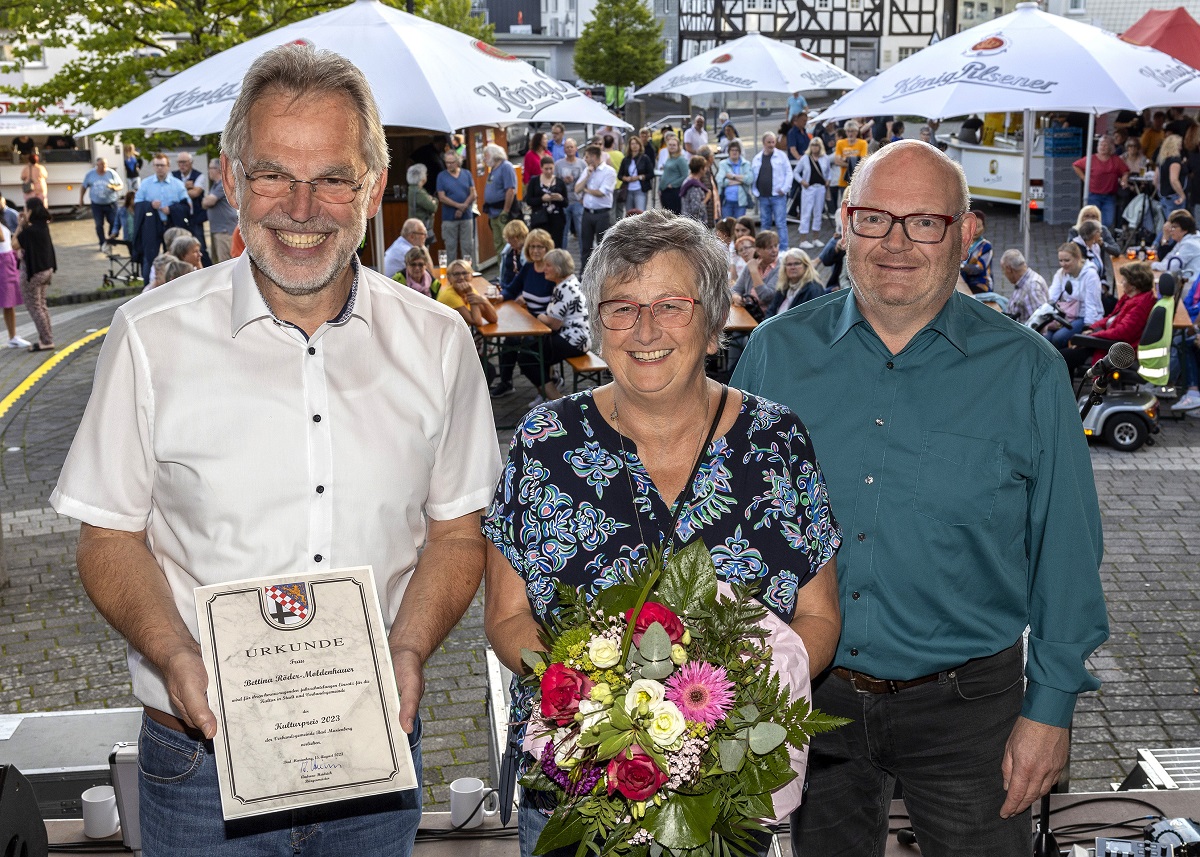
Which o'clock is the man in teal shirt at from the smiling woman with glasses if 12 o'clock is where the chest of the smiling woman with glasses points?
The man in teal shirt is roughly at 8 o'clock from the smiling woman with glasses.

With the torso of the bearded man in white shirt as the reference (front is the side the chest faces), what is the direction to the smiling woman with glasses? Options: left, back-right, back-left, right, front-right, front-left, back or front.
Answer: left

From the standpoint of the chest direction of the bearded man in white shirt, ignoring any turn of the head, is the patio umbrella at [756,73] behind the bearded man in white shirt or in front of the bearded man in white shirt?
behind

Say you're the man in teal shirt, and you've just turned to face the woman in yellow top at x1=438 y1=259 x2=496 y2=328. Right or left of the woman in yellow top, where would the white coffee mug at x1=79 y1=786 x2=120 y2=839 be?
left

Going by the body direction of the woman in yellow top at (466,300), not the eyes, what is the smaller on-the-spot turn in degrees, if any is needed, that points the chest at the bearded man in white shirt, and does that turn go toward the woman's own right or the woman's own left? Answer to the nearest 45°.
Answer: approximately 45° to the woman's own right

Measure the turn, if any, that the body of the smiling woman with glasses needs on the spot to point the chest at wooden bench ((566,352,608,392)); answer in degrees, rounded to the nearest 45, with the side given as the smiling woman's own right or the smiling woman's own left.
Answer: approximately 180°

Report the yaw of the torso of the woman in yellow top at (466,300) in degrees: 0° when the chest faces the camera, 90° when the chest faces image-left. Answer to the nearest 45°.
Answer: approximately 315°

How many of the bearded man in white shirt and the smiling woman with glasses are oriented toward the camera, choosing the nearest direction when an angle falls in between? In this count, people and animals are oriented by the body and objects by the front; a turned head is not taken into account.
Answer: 2
